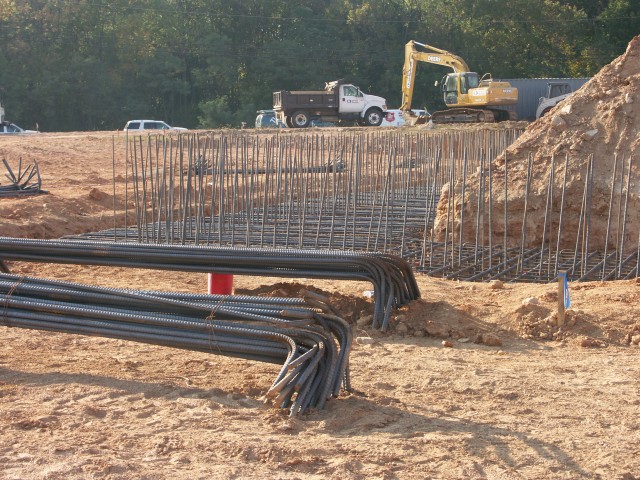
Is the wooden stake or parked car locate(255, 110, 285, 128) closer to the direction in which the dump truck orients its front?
the wooden stake

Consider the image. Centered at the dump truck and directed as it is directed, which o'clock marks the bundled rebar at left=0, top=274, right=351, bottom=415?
The bundled rebar is roughly at 3 o'clock from the dump truck.

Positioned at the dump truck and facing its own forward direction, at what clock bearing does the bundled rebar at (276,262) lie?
The bundled rebar is roughly at 3 o'clock from the dump truck.

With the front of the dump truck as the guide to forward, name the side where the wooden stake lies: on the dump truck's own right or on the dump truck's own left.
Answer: on the dump truck's own right

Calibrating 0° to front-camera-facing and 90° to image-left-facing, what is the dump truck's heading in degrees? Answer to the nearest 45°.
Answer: approximately 270°

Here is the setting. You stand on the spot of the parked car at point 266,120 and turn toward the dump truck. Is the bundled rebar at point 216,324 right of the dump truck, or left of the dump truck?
right

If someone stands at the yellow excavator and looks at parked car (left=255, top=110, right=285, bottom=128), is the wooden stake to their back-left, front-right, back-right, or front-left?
back-left
